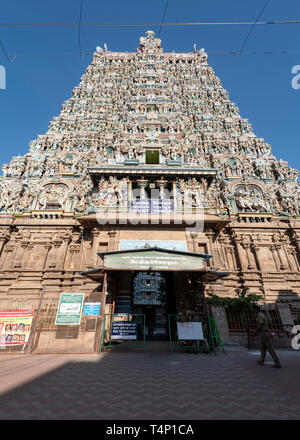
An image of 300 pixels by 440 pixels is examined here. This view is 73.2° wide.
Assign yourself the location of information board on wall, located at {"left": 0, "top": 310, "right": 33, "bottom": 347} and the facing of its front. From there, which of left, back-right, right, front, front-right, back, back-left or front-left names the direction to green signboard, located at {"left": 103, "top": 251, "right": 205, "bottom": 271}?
front-left

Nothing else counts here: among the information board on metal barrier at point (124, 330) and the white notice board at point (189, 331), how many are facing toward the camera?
2

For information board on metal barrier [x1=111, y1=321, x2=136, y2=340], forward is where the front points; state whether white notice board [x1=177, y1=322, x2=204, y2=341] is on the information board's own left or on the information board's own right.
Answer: on the information board's own left

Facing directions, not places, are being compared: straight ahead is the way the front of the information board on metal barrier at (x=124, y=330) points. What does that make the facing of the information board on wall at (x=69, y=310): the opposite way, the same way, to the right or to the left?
the same way

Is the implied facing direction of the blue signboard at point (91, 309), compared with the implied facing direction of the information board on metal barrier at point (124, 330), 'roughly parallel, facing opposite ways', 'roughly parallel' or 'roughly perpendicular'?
roughly parallel

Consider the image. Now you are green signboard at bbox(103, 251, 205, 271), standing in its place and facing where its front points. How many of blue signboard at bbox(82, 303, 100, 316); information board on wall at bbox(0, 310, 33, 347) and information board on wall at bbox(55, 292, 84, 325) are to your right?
3

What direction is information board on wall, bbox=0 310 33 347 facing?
toward the camera

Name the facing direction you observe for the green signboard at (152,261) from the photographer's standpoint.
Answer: facing the viewer

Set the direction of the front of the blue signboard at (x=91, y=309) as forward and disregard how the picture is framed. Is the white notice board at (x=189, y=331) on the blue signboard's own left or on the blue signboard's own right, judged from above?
on the blue signboard's own left

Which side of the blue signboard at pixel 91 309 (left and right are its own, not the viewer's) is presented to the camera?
front

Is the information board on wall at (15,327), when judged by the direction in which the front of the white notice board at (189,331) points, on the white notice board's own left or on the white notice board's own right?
on the white notice board's own right

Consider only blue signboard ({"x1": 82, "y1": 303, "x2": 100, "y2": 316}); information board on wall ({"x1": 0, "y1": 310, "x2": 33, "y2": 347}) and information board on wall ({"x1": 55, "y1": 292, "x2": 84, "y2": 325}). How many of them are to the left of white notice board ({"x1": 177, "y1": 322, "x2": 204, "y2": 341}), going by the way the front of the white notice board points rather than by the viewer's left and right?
0
